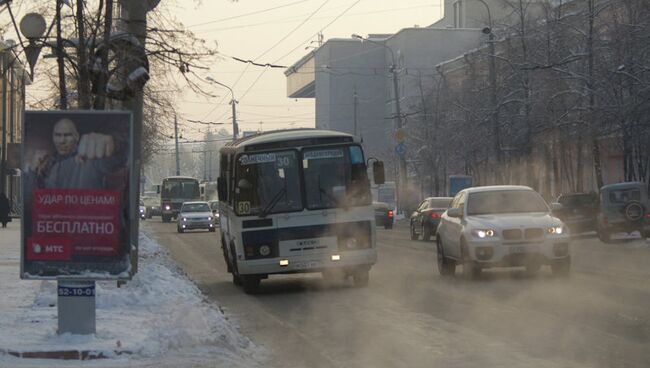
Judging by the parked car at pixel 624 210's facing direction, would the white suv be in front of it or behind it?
behind

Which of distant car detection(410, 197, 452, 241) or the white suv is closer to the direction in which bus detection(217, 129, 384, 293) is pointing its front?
the white suv

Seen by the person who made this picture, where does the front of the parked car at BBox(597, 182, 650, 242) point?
facing away from the viewer

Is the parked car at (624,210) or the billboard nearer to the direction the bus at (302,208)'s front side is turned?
the billboard

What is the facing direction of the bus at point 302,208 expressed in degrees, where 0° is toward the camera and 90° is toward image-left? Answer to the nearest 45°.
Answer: approximately 0°

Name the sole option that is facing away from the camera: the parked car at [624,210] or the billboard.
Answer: the parked car

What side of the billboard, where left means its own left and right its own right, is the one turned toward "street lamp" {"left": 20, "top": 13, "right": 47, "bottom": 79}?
back

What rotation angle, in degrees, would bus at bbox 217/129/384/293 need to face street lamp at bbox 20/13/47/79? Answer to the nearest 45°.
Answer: approximately 90° to its right

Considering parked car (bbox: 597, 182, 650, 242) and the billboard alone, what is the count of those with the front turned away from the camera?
1
